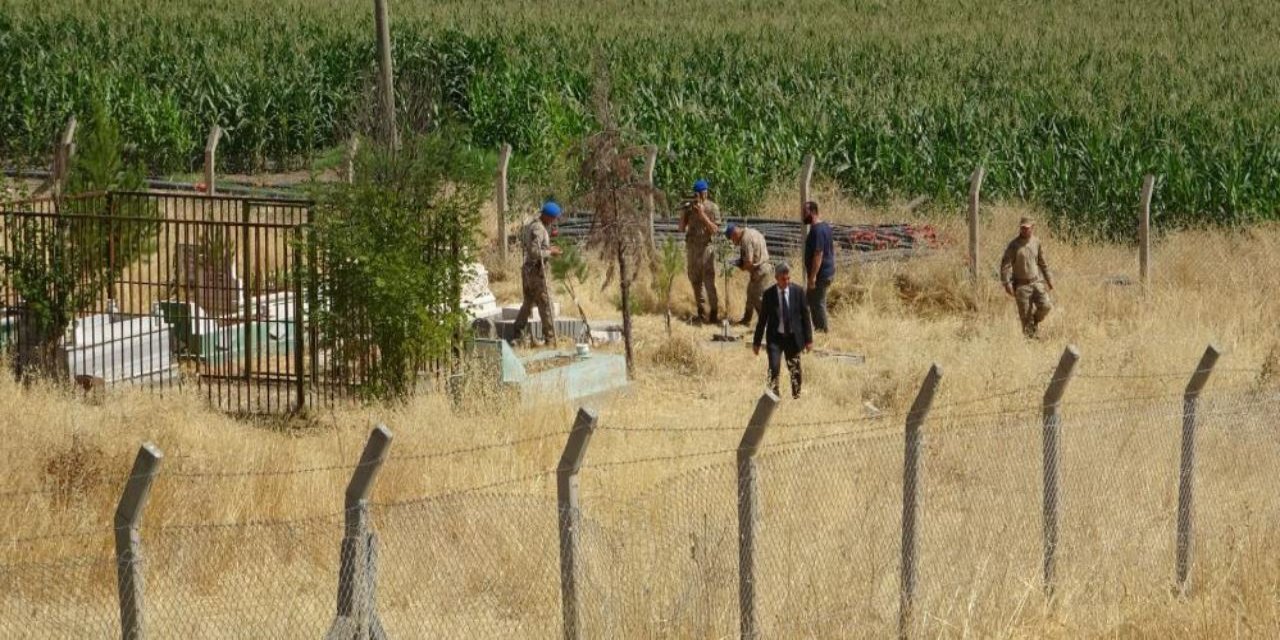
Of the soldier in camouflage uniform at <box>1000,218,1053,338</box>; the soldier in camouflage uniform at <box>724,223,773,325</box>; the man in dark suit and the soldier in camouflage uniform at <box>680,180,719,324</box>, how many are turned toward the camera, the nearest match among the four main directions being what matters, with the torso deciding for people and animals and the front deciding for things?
3

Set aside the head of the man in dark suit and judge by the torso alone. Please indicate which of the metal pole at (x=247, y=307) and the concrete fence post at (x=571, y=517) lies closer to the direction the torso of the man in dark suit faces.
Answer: the concrete fence post

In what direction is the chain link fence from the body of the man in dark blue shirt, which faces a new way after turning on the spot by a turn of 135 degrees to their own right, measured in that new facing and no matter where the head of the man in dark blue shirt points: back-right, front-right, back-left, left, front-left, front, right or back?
back-right

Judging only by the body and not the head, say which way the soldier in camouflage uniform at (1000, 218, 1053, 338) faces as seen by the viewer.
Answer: toward the camera

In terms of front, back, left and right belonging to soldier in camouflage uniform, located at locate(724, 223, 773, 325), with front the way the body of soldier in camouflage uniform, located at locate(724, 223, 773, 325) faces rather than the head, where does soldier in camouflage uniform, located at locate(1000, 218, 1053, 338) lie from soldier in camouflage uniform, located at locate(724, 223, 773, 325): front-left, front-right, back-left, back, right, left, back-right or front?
back

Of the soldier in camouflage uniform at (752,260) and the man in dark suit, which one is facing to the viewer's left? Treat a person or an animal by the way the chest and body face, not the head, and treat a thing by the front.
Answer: the soldier in camouflage uniform

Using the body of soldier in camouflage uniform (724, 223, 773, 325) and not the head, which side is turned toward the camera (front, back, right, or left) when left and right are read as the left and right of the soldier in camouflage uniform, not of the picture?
left

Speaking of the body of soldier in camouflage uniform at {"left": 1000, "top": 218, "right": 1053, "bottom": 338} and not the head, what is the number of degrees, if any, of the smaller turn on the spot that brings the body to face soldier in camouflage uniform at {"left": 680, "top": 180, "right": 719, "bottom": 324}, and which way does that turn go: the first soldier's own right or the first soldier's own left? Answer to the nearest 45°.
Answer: approximately 90° to the first soldier's own right

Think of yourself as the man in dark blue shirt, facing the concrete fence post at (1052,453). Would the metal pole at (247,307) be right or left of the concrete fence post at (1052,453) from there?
right

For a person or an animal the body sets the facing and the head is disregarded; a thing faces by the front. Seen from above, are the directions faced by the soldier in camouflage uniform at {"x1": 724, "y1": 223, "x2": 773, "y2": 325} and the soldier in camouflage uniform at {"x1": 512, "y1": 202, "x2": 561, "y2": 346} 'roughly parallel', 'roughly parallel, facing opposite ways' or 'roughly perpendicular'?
roughly parallel, facing opposite ways

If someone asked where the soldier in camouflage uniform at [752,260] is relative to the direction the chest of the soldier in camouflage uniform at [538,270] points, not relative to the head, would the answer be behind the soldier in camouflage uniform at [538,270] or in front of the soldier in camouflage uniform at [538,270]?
in front

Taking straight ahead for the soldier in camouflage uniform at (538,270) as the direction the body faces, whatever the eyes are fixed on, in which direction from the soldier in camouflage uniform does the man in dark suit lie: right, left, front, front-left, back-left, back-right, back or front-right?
front-right

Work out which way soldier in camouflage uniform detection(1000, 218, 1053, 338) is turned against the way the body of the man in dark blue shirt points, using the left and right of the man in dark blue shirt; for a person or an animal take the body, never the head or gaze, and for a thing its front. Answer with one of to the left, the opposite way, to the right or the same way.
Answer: to the left

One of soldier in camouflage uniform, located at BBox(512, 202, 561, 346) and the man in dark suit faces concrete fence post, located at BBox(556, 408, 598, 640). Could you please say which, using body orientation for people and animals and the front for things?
the man in dark suit

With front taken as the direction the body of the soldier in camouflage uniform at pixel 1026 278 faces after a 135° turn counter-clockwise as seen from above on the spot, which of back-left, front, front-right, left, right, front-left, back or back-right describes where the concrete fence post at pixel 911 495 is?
back-right

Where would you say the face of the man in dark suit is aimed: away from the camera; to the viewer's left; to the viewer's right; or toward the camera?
toward the camera

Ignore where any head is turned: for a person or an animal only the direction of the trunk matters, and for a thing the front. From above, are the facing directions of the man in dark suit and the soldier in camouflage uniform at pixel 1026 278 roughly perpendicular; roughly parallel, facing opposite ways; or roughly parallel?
roughly parallel

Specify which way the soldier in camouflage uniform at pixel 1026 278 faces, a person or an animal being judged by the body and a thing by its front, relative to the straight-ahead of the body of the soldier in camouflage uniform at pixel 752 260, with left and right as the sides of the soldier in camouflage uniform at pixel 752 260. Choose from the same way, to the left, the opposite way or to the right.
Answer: to the left

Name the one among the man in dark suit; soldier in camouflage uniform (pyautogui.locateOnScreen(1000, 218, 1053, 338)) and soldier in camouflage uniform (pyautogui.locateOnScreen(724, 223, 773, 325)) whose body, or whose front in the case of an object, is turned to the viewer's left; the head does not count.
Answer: soldier in camouflage uniform (pyautogui.locateOnScreen(724, 223, 773, 325))

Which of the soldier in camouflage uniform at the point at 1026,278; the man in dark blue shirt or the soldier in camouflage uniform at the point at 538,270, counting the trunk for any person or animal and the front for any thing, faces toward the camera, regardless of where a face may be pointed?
the soldier in camouflage uniform at the point at 1026,278

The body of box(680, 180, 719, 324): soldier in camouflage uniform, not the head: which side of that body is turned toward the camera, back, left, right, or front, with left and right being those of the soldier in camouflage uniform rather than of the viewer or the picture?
front
